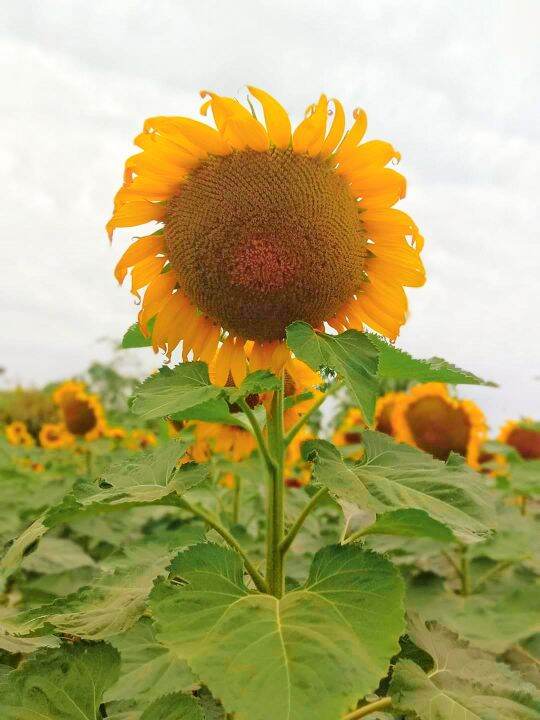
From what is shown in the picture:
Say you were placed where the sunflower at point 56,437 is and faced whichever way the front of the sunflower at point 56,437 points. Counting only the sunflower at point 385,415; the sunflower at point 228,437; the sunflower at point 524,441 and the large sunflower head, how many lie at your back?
0

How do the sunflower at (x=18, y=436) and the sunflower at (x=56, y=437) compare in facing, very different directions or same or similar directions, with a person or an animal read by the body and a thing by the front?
same or similar directions

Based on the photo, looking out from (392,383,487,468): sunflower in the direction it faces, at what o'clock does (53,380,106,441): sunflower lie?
(53,380,106,441): sunflower is roughly at 4 o'clock from (392,383,487,468): sunflower.

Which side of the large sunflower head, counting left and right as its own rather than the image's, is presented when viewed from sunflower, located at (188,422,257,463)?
back

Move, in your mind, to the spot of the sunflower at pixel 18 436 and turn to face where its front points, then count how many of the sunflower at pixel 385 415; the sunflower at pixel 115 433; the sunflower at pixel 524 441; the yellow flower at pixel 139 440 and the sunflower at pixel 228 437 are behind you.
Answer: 0

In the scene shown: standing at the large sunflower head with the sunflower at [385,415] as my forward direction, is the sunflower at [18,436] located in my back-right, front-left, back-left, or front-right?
front-left

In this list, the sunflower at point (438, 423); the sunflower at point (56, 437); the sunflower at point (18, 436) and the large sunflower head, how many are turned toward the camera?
4

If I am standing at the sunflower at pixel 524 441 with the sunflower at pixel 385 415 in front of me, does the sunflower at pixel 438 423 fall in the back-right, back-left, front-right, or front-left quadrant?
front-left

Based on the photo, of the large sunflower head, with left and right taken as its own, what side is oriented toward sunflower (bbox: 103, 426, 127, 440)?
back

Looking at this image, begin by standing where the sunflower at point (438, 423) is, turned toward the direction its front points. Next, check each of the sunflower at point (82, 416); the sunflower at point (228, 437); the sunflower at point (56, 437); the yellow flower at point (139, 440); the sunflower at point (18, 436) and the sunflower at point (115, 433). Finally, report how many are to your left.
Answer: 0

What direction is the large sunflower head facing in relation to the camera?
toward the camera

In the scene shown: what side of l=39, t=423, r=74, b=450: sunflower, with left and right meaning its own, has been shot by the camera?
front

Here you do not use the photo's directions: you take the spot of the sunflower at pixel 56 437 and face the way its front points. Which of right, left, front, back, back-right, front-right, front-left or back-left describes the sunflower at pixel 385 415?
front-left
